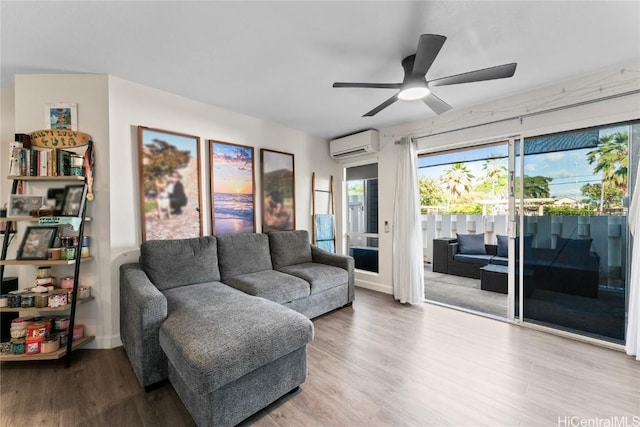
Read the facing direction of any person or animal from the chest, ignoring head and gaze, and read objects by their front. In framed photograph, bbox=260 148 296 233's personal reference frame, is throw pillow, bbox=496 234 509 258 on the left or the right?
on its left

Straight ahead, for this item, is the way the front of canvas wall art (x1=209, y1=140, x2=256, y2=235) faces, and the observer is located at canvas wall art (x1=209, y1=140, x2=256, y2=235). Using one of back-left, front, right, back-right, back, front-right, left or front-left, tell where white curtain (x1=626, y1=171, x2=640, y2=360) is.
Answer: front

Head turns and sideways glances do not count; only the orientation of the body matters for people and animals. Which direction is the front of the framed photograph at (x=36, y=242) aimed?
toward the camera

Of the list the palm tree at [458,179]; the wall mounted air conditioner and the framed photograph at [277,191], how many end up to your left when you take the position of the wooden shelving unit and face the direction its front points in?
3

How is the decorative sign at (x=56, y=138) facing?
toward the camera

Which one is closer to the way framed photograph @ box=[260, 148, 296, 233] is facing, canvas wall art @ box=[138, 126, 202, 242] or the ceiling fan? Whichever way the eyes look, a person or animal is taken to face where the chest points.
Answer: the ceiling fan

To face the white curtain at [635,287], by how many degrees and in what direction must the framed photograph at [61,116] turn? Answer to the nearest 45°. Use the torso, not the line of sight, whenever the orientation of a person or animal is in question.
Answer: approximately 45° to its left

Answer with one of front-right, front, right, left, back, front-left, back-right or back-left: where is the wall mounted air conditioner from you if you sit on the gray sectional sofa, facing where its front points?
left

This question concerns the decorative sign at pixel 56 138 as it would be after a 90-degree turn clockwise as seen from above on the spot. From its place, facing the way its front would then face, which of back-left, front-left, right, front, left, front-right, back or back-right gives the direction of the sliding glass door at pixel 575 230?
back-left

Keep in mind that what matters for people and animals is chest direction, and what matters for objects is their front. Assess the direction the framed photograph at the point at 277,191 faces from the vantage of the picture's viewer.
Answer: facing the viewer and to the right of the viewer
